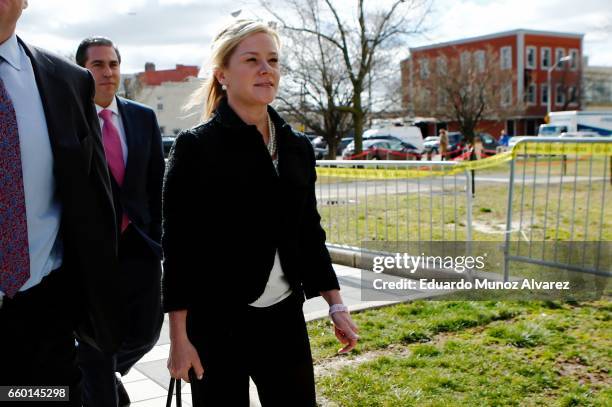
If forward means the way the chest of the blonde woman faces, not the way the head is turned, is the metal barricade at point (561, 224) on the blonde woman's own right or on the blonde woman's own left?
on the blonde woman's own left

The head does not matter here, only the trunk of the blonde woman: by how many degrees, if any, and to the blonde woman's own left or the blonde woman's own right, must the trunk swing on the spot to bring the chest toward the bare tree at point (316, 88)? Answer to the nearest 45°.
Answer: approximately 135° to the blonde woman's own left

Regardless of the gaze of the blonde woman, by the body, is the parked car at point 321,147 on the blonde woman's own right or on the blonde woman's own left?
on the blonde woman's own left

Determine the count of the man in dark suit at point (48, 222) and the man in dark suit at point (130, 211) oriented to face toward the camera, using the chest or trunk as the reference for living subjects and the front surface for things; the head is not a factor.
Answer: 2

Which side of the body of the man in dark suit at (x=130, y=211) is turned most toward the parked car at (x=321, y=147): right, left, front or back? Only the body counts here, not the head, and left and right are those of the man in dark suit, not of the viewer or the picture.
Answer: back

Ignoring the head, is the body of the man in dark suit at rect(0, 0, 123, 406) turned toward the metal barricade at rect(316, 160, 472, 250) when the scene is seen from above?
no

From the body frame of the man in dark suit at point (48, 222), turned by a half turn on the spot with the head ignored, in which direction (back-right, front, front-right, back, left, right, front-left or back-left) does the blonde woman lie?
right

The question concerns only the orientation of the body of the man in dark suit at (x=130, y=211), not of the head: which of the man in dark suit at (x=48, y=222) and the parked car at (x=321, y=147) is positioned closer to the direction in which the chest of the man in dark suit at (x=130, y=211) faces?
the man in dark suit

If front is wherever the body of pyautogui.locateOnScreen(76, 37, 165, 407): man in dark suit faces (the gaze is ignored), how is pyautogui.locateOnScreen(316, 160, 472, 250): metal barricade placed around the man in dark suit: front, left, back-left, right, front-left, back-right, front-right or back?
back-left

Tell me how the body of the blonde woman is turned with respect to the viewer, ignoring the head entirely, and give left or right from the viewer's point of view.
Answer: facing the viewer and to the right of the viewer

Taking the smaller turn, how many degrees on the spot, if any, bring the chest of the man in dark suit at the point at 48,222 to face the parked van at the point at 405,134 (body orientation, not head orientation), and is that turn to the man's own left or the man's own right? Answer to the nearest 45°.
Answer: approximately 135° to the man's own left

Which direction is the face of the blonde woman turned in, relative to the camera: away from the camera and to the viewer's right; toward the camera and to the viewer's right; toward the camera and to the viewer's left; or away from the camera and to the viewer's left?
toward the camera and to the viewer's right

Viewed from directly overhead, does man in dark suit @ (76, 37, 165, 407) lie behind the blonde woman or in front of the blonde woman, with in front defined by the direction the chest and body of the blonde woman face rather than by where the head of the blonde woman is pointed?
behind

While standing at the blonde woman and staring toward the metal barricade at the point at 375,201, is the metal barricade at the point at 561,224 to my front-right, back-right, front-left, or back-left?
front-right

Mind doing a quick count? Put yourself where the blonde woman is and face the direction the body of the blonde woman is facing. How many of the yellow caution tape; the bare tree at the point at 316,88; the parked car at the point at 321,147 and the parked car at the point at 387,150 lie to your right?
0

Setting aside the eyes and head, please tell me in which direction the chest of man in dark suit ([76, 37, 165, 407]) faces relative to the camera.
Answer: toward the camera

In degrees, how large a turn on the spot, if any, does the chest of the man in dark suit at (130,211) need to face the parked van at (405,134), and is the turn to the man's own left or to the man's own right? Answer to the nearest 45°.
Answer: approximately 135° to the man's own left

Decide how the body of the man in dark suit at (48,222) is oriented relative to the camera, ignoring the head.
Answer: toward the camera

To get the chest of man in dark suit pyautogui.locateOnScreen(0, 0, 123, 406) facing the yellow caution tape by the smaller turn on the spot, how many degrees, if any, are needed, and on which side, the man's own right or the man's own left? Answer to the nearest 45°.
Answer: approximately 135° to the man's own left

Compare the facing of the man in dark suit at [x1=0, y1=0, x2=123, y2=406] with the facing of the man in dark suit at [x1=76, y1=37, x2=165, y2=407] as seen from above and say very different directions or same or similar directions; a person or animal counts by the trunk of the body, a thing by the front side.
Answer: same or similar directions
